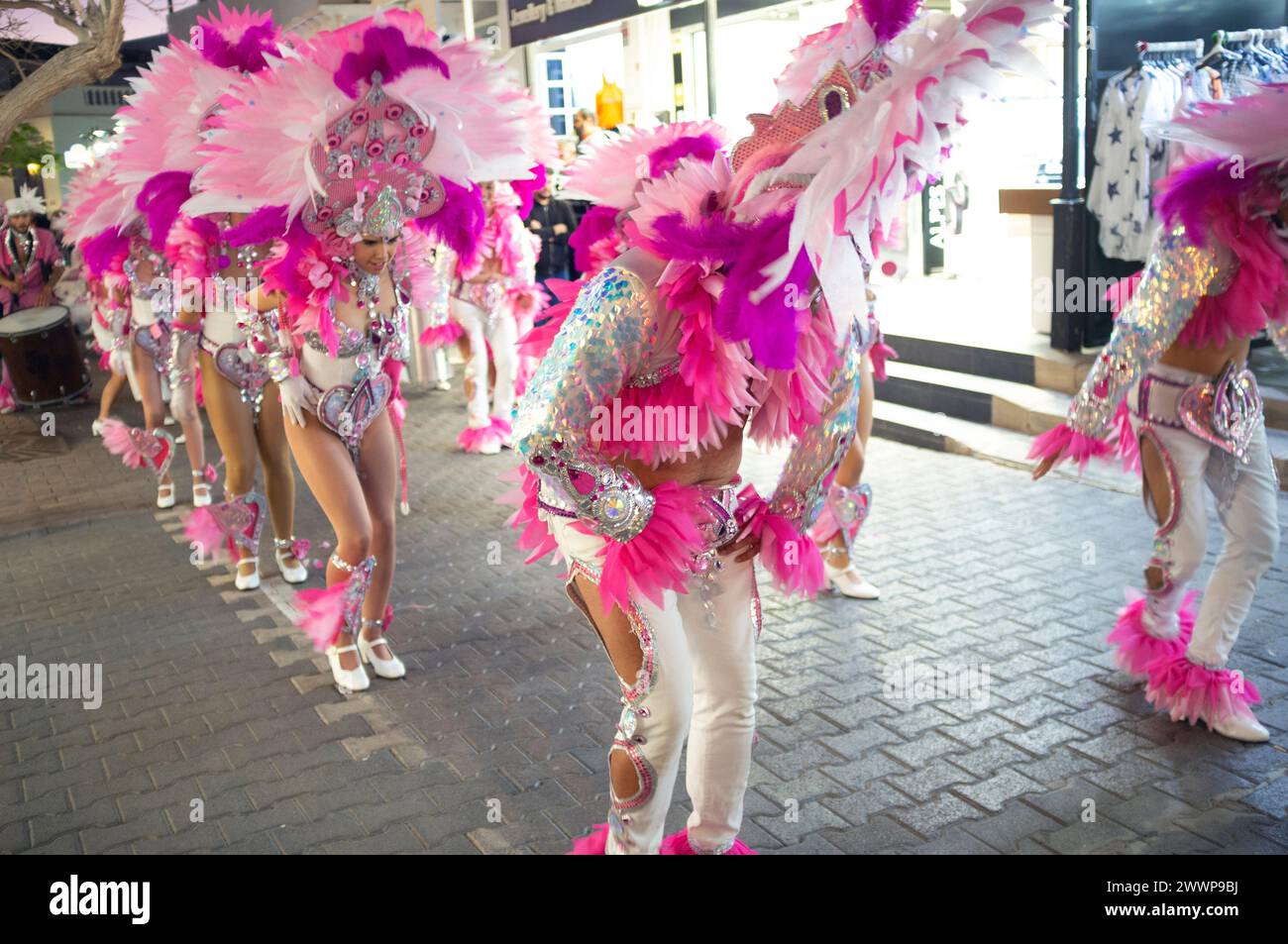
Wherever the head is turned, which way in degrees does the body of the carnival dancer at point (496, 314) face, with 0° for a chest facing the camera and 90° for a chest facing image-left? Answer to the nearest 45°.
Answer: approximately 0°

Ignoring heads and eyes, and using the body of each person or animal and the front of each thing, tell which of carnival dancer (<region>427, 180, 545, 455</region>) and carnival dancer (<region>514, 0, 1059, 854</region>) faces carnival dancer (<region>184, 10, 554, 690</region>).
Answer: carnival dancer (<region>427, 180, 545, 455</region>)

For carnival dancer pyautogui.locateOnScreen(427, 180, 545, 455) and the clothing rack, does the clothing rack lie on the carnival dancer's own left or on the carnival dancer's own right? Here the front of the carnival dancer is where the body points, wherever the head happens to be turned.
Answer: on the carnival dancer's own left

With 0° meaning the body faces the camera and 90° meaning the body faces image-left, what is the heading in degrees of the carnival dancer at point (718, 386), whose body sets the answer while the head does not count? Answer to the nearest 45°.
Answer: approximately 315°

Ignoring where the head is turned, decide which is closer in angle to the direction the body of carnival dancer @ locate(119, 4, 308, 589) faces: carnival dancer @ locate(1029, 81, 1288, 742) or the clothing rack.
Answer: the carnival dancer

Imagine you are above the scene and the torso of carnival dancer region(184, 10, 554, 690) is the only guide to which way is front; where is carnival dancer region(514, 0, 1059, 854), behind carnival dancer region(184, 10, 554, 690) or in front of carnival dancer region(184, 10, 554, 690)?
in front

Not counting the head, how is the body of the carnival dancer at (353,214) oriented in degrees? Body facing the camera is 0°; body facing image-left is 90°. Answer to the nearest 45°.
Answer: approximately 315°

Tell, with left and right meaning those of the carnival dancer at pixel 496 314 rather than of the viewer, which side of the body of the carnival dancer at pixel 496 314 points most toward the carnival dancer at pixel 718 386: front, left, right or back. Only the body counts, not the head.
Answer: front

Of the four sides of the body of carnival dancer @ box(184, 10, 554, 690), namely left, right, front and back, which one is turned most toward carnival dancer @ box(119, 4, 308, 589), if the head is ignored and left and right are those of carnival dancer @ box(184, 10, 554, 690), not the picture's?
back
